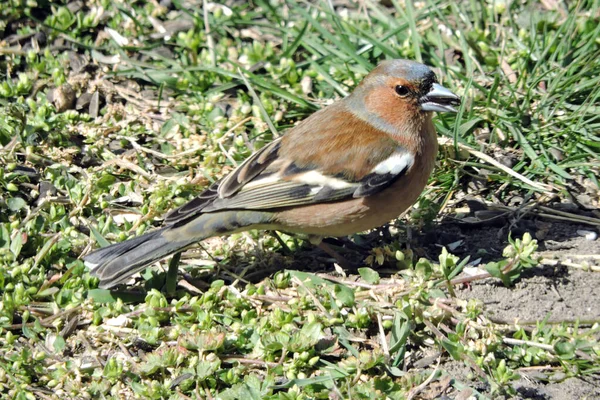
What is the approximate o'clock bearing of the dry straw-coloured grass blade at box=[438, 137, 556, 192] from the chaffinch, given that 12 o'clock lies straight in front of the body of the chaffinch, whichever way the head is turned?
The dry straw-coloured grass blade is roughly at 11 o'clock from the chaffinch.

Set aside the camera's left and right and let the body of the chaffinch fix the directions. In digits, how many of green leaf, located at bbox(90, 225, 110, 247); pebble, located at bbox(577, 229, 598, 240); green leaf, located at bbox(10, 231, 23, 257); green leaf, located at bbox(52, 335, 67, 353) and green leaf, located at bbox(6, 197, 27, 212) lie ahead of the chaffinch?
1

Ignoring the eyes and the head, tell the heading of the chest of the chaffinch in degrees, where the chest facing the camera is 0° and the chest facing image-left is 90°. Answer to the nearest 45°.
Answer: approximately 270°

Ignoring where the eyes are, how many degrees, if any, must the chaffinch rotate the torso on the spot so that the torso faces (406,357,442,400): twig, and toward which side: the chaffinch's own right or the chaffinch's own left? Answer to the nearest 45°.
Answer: approximately 90° to the chaffinch's own right

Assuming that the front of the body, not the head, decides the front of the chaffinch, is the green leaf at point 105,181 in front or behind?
behind

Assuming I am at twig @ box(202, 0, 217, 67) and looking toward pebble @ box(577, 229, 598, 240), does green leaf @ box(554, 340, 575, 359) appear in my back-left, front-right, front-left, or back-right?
front-right

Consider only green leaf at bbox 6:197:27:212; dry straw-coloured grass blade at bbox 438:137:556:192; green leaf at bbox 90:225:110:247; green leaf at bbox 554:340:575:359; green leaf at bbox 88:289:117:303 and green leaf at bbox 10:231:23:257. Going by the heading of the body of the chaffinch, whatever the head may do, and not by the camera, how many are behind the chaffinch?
4

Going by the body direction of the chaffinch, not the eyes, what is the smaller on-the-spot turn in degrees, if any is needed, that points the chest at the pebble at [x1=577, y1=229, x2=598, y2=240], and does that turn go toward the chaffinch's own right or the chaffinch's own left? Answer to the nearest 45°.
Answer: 0° — it already faces it

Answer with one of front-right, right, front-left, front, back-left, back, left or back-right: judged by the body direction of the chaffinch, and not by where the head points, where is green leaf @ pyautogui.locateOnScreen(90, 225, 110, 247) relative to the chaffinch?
back

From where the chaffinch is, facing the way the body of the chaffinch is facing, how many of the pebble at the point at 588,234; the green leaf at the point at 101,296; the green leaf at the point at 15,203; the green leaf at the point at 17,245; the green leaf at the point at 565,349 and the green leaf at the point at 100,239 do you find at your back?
4

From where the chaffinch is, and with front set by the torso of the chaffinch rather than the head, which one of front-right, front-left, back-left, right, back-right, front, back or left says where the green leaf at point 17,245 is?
back

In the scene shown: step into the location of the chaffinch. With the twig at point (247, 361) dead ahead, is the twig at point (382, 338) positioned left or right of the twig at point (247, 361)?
left

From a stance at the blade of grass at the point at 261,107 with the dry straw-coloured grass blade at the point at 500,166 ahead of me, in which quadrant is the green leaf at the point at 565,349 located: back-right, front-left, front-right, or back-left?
front-right
